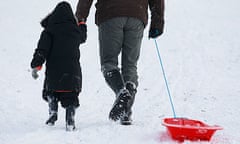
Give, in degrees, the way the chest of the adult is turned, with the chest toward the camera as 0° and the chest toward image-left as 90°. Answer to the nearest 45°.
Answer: approximately 180°

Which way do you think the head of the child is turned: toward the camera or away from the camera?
away from the camera

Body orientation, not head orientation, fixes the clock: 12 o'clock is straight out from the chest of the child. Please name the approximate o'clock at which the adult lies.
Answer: The adult is roughly at 3 o'clock from the child.

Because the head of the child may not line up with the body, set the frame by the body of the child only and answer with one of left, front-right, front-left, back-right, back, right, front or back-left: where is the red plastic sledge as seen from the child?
back-right

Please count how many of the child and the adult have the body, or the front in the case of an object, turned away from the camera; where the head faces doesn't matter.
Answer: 2

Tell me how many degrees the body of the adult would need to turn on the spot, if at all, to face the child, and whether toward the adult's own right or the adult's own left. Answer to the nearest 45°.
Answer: approximately 90° to the adult's own left

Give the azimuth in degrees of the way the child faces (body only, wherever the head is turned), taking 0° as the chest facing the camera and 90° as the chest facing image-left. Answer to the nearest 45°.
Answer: approximately 180°
